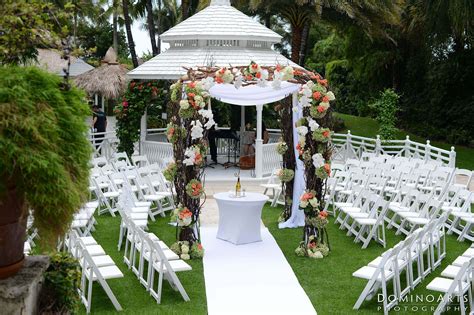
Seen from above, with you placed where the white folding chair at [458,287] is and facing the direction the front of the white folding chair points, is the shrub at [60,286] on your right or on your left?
on your left

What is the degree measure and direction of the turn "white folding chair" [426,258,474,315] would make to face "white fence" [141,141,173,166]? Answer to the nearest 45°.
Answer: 0° — it already faces it

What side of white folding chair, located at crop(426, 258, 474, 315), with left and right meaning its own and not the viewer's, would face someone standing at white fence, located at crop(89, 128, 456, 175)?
front

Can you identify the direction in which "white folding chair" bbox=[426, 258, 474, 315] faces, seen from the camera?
facing away from the viewer and to the left of the viewer

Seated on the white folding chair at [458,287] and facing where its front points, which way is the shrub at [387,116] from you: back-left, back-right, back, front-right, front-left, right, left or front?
front-right

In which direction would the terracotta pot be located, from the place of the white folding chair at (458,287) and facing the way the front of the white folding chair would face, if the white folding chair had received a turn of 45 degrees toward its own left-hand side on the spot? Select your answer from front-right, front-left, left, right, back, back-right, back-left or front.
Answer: front-left

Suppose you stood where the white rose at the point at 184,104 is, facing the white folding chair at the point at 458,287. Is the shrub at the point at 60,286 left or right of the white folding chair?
right

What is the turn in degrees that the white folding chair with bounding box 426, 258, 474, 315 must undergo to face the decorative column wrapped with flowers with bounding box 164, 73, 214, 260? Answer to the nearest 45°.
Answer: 0° — it already faces it

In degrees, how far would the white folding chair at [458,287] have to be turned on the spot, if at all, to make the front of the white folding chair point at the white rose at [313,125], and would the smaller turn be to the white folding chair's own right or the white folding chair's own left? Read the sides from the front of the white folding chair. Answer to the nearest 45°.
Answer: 0° — it already faces it

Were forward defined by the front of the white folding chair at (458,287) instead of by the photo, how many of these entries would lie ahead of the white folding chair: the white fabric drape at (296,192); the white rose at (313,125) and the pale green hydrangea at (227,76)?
3

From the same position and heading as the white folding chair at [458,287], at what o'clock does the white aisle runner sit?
The white aisle runner is roughly at 11 o'clock from the white folding chair.

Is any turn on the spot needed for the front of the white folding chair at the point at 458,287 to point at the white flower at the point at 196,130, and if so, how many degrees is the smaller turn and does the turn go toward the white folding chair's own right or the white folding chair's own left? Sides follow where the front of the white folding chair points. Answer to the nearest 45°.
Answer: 0° — it already faces it

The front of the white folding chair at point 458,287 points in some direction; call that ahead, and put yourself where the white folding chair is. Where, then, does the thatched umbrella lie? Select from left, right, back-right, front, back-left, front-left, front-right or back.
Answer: front

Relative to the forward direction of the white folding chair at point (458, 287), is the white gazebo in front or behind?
in front

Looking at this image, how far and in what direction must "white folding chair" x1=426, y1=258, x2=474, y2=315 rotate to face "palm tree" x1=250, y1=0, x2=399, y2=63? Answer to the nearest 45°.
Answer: approximately 45° to its right

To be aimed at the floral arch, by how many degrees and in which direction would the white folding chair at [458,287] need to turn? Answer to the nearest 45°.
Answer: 0° — it already faces it
